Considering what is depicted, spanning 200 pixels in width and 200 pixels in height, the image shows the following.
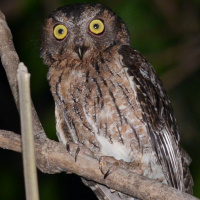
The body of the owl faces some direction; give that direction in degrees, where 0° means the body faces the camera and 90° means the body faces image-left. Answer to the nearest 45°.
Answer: approximately 45°

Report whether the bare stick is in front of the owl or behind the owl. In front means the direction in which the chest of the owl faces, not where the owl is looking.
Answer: in front
